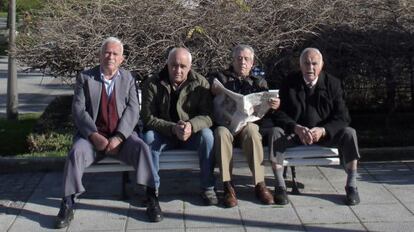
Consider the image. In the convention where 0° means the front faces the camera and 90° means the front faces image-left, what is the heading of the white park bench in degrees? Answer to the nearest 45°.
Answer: approximately 0°

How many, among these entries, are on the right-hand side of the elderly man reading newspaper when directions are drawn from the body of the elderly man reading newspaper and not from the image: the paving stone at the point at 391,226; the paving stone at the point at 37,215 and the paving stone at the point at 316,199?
1

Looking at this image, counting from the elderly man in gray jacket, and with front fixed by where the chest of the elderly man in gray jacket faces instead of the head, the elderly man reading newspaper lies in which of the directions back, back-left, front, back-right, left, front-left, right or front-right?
left

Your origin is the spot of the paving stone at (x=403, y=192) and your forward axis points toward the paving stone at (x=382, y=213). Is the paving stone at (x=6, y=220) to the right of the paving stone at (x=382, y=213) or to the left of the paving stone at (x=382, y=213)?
right

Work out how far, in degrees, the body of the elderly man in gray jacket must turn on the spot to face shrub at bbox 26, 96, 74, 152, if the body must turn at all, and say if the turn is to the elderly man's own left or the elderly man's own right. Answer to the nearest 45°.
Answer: approximately 180°

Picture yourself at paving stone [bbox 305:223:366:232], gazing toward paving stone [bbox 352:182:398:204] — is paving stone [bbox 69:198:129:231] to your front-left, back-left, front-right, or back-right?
back-left

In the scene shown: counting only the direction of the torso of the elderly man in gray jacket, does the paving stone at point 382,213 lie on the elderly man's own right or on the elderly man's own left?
on the elderly man's own left

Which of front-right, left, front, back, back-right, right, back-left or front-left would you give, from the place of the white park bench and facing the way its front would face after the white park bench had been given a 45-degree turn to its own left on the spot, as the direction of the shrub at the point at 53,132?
back
